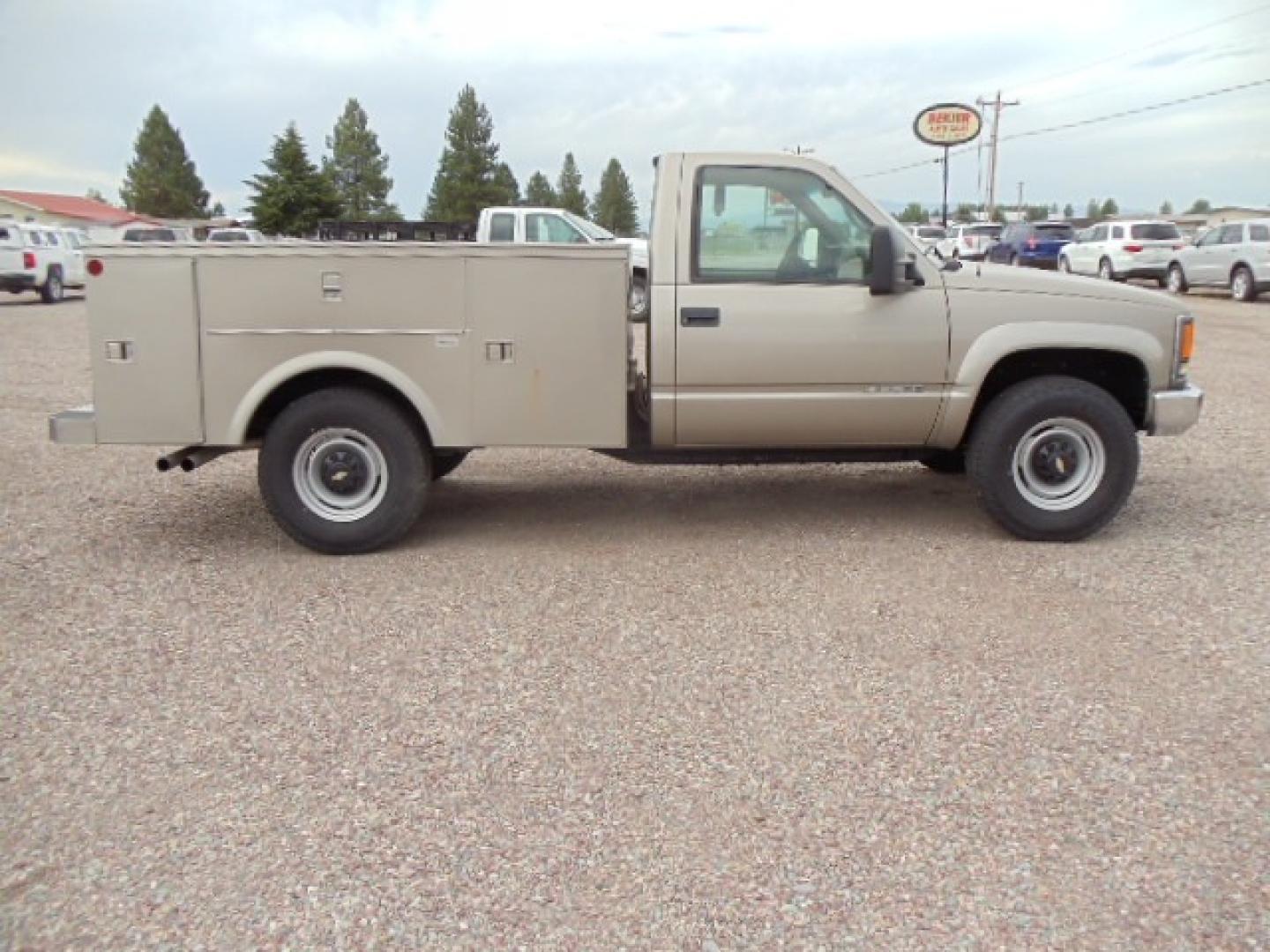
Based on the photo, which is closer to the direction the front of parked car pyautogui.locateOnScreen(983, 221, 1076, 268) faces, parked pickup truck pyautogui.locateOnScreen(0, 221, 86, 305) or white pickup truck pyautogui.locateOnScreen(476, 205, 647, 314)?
the parked pickup truck

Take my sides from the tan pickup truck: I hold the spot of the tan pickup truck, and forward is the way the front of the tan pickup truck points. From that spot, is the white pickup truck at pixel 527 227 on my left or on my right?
on my left

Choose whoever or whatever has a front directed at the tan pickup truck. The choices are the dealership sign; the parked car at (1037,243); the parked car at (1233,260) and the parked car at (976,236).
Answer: the dealership sign

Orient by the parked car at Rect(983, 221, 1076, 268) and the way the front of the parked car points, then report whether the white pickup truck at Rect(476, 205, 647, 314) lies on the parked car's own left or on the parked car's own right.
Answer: on the parked car's own left

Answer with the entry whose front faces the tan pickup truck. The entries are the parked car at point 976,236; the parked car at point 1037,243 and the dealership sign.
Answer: the dealership sign

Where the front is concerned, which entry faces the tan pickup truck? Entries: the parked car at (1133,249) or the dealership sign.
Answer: the dealership sign

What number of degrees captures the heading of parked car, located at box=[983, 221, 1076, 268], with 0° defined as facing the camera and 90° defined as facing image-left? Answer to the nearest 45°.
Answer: approximately 135°

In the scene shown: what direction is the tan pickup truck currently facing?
to the viewer's right
